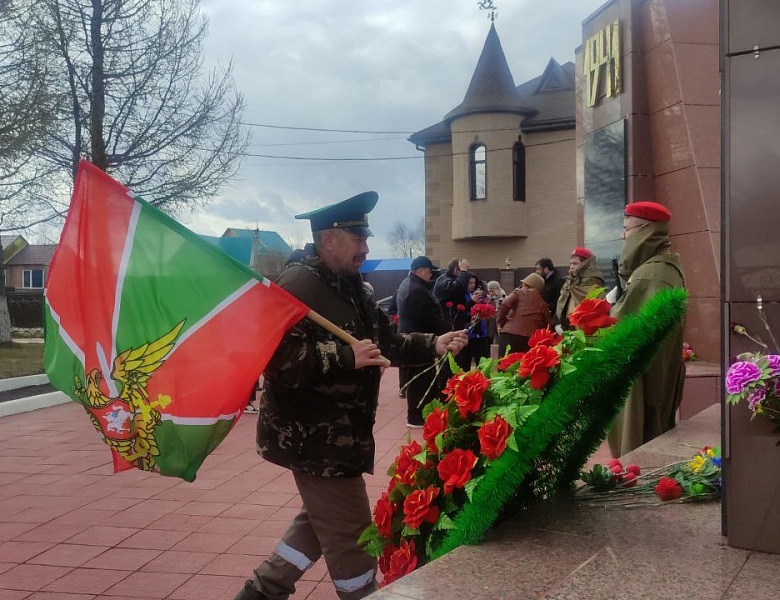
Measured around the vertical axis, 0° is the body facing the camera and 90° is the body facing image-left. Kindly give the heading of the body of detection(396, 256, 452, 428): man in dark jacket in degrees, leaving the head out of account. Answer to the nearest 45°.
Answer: approximately 270°

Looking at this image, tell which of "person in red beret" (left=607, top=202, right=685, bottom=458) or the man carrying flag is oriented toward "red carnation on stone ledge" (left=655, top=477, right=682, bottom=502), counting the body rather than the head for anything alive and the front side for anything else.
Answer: the man carrying flag

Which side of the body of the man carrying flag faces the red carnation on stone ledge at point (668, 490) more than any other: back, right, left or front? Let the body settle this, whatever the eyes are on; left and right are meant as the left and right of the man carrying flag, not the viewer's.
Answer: front

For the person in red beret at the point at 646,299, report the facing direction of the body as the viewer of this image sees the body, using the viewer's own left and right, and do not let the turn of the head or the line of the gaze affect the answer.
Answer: facing to the left of the viewer

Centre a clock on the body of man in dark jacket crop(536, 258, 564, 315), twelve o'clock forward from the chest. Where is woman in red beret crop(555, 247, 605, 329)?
The woman in red beret is roughly at 9 o'clock from the man in dark jacket.

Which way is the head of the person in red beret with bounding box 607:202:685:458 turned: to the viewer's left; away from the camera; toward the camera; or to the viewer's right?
to the viewer's left

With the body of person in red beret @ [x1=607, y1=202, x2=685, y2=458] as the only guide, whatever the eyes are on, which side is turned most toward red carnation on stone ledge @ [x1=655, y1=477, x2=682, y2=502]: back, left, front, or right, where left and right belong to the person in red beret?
left

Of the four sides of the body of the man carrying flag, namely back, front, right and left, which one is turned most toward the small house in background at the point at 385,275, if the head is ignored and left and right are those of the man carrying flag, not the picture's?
left

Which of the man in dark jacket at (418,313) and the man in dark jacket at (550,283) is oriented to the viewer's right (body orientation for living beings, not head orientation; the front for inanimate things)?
the man in dark jacket at (418,313)

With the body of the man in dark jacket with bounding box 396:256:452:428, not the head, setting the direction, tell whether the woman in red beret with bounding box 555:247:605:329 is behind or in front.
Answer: in front

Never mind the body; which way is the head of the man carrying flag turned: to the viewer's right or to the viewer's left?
to the viewer's right

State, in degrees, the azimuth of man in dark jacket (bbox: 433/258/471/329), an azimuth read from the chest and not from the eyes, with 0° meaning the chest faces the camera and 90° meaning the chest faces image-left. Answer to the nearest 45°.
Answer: approximately 270°
